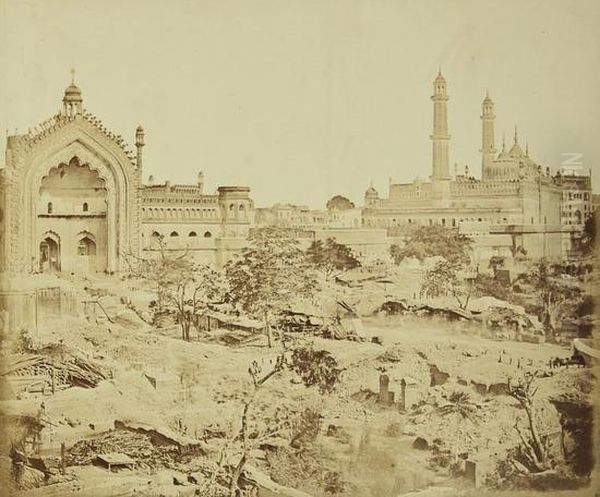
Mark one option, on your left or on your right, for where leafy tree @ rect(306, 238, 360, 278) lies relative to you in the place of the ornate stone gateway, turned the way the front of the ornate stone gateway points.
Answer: on your left

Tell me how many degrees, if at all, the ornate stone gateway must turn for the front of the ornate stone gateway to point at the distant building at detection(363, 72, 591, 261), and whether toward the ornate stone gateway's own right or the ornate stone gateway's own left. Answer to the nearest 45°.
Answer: approximately 90° to the ornate stone gateway's own left

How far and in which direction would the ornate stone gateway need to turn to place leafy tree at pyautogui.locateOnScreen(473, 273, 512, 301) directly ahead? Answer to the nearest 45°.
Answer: approximately 90° to its left

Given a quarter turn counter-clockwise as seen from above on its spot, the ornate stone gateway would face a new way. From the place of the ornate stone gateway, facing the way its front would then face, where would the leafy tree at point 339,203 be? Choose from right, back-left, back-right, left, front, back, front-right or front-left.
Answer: front

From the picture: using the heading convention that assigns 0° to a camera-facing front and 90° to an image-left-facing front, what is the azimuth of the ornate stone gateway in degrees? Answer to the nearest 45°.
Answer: approximately 0°

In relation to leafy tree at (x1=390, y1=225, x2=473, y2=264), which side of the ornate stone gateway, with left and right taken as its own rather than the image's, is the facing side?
left

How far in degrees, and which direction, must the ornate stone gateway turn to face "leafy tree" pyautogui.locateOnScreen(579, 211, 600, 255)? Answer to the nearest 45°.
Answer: approximately 90° to its left

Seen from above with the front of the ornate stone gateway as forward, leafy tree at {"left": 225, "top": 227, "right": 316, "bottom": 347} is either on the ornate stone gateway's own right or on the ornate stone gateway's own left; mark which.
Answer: on the ornate stone gateway's own left

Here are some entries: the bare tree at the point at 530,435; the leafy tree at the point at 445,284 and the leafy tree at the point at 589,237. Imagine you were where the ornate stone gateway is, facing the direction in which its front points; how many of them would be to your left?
3
